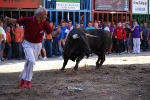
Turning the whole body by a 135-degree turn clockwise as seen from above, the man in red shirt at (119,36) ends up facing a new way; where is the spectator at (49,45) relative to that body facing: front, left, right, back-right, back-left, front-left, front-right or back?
left

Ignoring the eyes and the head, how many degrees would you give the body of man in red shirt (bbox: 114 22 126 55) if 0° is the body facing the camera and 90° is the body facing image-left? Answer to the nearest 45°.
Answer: approximately 0°

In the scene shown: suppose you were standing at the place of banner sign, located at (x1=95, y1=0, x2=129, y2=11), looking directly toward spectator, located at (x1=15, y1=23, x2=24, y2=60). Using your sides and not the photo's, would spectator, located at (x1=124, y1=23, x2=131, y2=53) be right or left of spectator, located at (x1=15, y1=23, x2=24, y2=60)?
left

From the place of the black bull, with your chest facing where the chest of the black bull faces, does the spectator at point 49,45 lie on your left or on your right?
on your right

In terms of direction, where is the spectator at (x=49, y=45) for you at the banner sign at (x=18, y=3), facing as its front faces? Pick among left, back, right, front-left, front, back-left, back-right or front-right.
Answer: front-left

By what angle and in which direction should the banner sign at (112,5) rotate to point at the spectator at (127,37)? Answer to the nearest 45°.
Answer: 0° — it already faces them

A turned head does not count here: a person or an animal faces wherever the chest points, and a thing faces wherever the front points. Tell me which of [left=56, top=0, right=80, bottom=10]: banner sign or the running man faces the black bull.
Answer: the banner sign

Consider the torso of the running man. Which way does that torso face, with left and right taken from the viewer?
facing the viewer and to the right of the viewer

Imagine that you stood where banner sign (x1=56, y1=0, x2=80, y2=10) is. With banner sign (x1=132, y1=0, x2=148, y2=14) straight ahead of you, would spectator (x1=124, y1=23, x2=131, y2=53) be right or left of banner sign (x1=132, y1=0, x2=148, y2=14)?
right

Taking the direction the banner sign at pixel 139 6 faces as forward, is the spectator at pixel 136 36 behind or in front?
in front

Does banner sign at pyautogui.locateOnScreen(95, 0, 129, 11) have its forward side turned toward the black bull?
yes

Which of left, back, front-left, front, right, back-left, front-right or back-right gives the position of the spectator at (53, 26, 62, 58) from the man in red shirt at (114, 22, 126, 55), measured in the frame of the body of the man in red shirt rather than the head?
front-right

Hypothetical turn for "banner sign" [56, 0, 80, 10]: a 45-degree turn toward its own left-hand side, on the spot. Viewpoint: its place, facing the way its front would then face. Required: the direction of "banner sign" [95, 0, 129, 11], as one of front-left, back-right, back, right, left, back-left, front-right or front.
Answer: left

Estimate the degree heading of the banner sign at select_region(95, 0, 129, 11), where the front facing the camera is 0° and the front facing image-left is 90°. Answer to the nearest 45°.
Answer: approximately 0°
